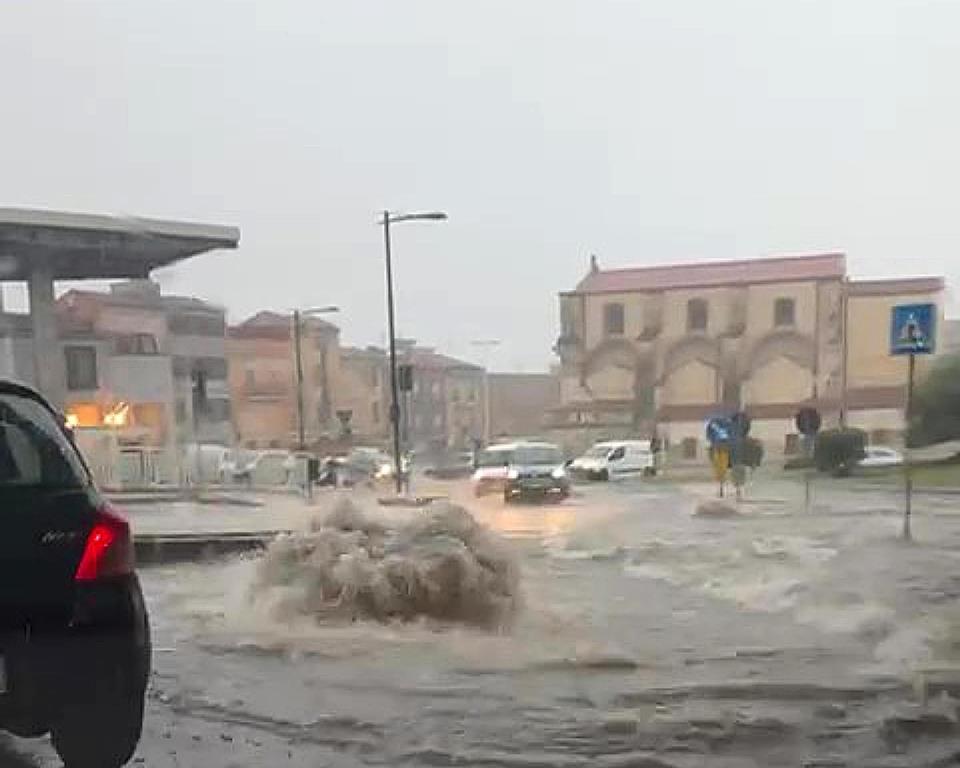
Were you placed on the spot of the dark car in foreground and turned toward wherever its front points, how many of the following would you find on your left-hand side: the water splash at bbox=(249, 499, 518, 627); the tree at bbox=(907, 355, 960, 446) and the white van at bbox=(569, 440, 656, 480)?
0

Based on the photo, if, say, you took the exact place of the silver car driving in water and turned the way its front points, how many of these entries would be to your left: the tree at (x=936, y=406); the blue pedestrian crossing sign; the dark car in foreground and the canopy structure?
2

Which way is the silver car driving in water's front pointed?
toward the camera

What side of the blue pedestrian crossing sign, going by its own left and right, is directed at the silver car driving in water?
right

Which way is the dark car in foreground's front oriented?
away from the camera

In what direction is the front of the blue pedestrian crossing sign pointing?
toward the camera

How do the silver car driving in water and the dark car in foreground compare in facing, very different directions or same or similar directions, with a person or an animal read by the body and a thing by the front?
very different directions
